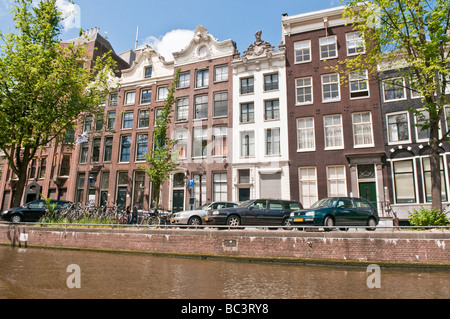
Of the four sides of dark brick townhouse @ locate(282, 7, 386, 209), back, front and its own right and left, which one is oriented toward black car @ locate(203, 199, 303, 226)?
front

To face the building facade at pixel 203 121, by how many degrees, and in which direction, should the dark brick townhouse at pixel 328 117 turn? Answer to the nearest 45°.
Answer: approximately 90° to its right

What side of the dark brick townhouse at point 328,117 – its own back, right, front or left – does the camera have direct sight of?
front

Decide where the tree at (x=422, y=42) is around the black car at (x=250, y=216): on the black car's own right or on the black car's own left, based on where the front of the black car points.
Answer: on the black car's own left

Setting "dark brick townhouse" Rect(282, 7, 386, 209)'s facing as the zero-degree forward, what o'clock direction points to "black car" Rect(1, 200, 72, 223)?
The black car is roughly at 2 o'clock from the dark brick townhouse.

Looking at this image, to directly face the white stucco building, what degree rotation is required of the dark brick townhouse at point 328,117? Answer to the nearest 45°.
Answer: approximately 90° to its right

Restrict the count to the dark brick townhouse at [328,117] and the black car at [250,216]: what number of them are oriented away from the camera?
0

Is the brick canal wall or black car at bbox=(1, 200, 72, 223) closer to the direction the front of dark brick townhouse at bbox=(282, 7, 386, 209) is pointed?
the brick canal wall

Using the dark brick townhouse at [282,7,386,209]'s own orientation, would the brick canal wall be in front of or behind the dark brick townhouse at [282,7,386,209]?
in front

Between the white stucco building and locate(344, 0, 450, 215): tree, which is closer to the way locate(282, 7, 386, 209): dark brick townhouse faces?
the tree
